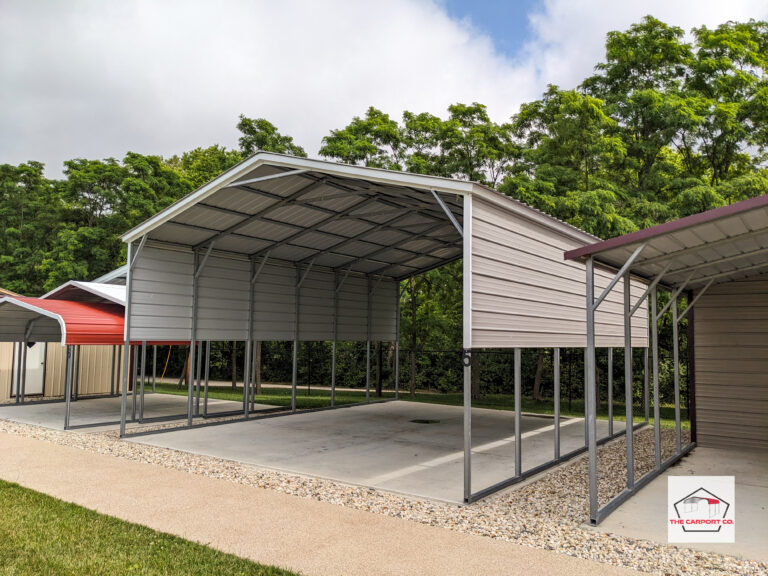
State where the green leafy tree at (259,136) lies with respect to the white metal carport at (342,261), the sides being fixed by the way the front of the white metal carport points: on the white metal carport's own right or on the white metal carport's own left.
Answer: on the white metal carport's own right

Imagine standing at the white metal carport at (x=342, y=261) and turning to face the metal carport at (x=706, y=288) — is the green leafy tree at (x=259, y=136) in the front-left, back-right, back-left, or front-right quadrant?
back-left

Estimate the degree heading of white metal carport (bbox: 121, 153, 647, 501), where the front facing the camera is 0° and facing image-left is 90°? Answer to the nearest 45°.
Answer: approximately 45°

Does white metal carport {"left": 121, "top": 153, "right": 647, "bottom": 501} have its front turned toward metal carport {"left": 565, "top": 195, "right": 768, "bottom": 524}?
no
